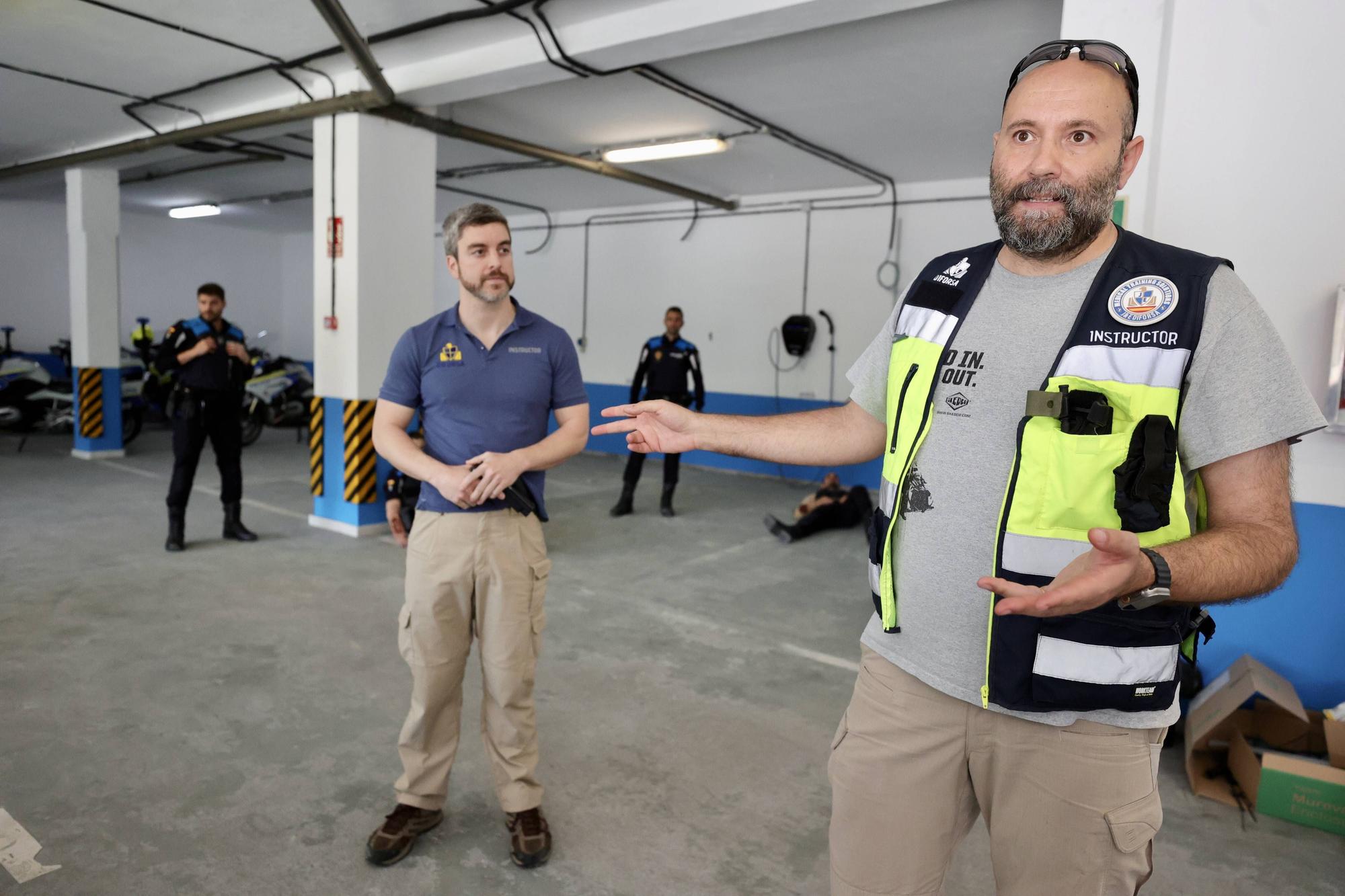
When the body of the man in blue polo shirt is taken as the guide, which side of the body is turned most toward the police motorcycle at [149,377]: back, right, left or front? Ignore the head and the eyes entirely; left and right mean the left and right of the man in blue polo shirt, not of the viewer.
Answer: back

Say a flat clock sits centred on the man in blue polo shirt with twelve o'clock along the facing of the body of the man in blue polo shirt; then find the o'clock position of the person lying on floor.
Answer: The person lying on floor is roughly at 7 o'clock from the man in blue polo shirt.

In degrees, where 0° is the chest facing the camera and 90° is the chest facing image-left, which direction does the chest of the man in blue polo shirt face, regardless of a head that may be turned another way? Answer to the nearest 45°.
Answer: approximately 0°

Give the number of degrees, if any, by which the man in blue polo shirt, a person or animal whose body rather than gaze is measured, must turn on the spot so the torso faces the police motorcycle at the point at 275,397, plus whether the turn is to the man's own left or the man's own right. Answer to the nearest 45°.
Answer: approximately 180°

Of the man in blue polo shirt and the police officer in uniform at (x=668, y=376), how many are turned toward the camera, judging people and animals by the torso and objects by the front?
2

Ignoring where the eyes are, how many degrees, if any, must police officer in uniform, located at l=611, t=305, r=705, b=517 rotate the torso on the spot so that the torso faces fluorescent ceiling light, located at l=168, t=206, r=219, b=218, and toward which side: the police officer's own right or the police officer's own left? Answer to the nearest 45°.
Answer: approximately 135° to the police officer's own right

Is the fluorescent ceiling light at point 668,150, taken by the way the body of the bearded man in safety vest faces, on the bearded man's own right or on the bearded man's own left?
on the bearded man's own right

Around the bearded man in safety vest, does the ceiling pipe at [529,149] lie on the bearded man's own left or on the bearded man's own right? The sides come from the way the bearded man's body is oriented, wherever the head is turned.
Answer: on the bearded man's own right

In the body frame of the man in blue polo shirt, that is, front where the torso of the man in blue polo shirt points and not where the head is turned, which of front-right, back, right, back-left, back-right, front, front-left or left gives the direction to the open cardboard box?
left

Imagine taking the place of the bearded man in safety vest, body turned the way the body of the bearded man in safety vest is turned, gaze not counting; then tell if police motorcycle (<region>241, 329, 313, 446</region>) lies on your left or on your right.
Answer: on your right

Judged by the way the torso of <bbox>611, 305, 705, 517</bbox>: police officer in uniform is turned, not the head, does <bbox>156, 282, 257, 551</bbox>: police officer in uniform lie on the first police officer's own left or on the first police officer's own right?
on the first police officer's own right
